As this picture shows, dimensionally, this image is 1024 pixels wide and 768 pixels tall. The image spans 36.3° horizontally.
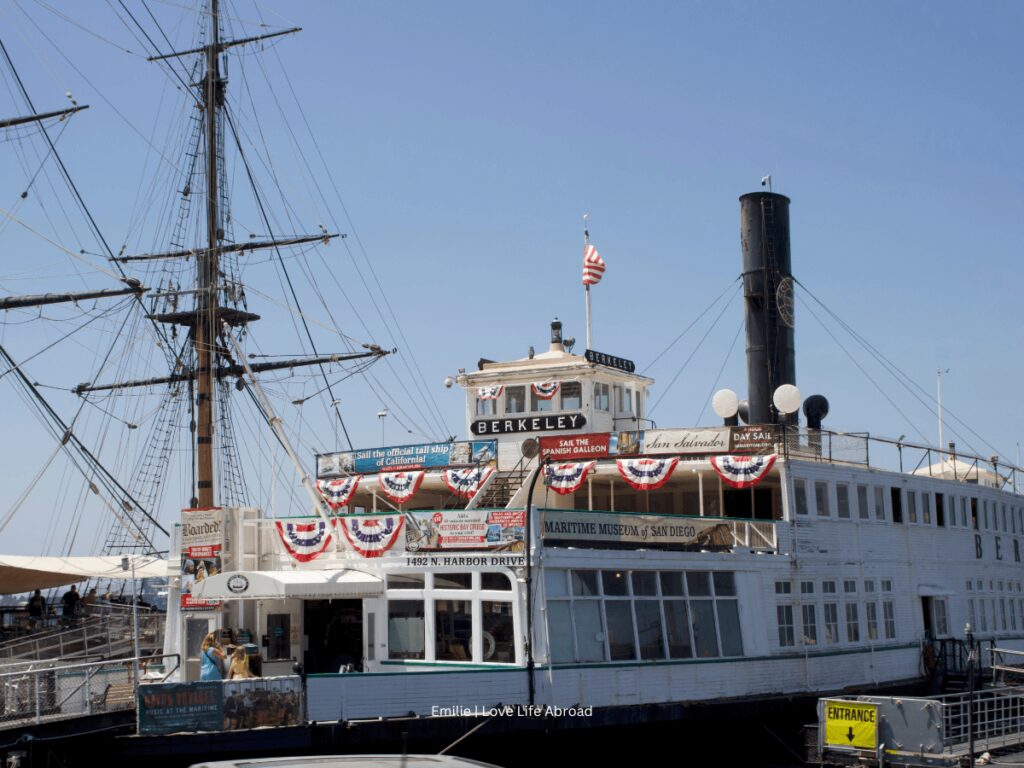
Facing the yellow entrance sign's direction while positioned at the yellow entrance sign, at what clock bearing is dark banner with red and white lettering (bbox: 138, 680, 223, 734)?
The dark banner with red and white lettering is roughly at 2 o'clock from the yellow entrance sign.

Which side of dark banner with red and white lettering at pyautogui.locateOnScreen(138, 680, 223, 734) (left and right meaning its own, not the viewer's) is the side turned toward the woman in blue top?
back

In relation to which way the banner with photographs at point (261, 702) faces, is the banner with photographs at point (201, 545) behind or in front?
behind

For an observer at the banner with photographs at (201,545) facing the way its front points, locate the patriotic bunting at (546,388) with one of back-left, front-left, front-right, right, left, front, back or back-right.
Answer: back-left

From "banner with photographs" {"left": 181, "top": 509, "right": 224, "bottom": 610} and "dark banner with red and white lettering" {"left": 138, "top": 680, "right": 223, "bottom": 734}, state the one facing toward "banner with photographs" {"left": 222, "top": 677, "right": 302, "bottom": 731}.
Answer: "banner with photographs" {"left": 181, "top": 509, "right": 224, "bottom": 610}

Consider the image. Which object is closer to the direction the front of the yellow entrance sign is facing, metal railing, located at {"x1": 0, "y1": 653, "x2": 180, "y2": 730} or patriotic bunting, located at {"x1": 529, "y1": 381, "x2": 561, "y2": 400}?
the metal railing

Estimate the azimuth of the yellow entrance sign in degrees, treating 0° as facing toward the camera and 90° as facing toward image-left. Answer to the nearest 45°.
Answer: approximately 0°
